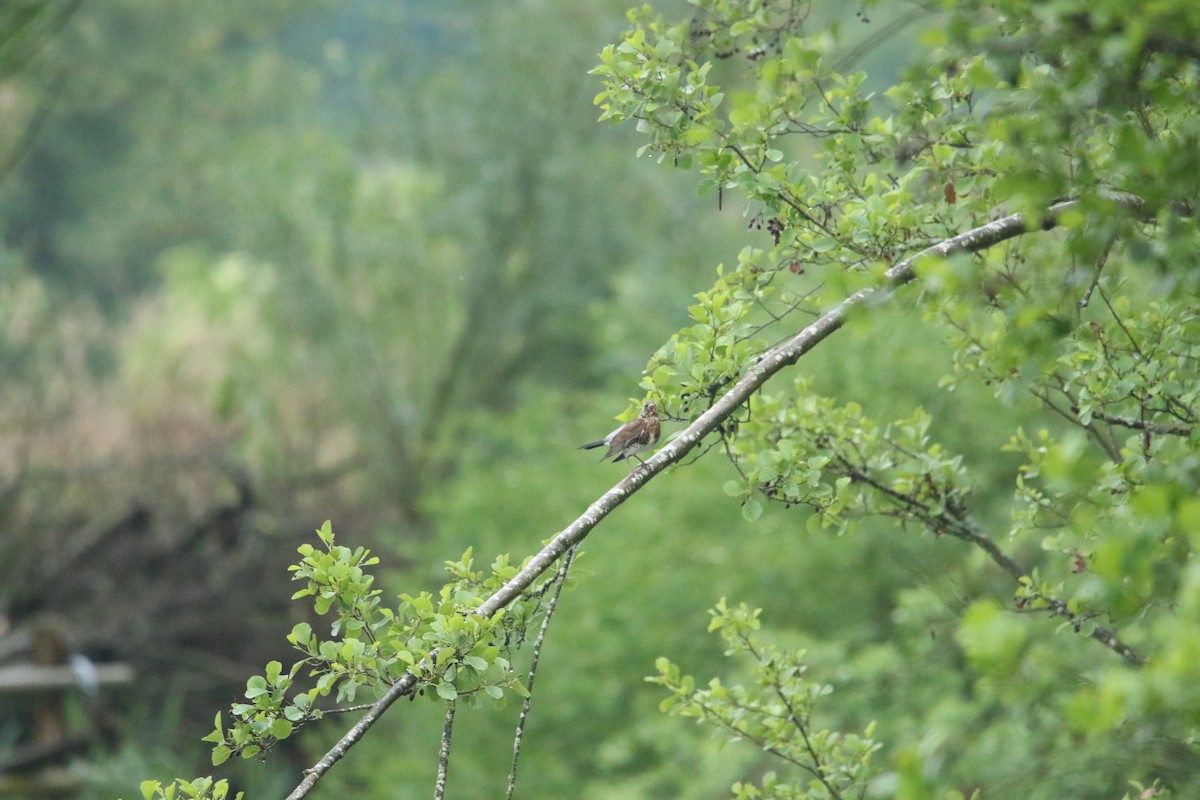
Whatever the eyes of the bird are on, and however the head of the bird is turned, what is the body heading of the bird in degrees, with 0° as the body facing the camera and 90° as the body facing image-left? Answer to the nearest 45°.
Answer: approximately 270°
